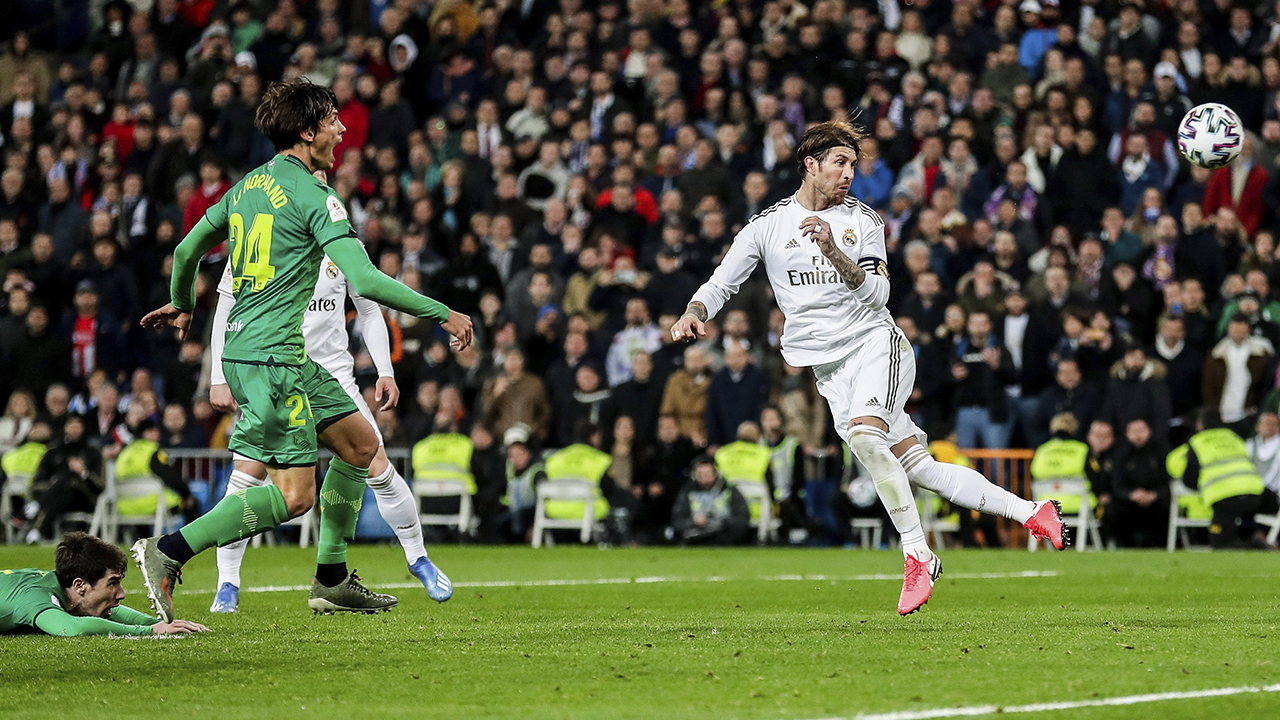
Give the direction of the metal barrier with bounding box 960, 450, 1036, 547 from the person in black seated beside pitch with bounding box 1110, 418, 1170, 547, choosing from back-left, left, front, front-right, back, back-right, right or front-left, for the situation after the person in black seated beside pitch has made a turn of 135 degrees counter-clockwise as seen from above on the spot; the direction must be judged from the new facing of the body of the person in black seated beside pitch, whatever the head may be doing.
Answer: back-left

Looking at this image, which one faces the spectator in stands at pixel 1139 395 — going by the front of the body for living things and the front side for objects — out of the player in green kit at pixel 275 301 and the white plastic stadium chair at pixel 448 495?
the player in green kit

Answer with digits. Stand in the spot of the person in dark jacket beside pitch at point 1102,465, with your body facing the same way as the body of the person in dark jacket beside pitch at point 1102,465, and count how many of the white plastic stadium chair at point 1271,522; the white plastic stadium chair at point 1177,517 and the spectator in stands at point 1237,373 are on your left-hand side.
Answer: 3

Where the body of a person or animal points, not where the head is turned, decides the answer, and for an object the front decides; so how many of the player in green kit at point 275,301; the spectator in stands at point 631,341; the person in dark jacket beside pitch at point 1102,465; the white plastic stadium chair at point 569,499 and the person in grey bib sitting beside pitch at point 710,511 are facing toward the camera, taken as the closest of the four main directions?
3

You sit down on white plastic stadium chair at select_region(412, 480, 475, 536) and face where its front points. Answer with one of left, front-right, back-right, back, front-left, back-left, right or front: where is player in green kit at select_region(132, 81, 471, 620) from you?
back

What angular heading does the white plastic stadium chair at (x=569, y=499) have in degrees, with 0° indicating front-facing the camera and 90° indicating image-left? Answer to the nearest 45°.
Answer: approximately 180°

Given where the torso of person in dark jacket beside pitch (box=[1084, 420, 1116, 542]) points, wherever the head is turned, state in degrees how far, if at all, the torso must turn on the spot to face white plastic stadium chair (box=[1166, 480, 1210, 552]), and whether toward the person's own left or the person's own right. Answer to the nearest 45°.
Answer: approximately 90° to the person's own left

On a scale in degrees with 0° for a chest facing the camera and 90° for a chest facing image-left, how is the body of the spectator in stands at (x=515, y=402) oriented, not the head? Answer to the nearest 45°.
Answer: approximately 0°

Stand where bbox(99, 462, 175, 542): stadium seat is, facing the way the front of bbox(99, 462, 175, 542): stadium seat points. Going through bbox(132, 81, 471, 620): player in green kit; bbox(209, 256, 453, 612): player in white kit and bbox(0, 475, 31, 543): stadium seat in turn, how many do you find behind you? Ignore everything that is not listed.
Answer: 2

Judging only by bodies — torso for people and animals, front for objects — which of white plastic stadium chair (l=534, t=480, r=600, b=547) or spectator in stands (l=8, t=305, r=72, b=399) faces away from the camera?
the white plastic stadium chair

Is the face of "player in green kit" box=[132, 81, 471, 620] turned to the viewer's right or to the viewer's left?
to the viewer's right
